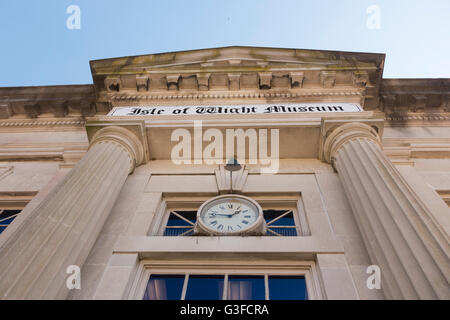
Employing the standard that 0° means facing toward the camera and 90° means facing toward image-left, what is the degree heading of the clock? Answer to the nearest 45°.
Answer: approximately 0°

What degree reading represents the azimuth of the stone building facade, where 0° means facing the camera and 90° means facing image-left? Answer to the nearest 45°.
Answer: approximately 0°
